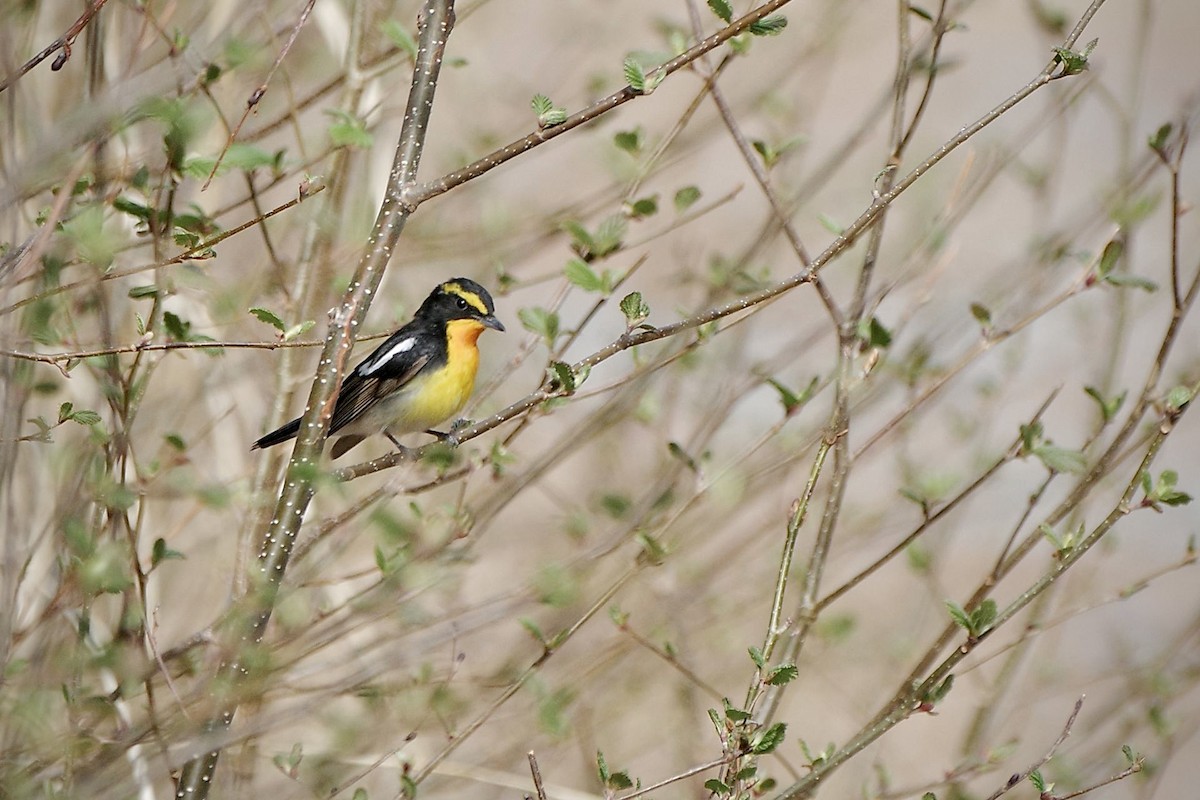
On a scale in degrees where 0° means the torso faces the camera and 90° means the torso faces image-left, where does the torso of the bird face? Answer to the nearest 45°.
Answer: approximately 270°

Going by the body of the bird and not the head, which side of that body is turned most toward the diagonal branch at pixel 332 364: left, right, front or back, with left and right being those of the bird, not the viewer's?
back
